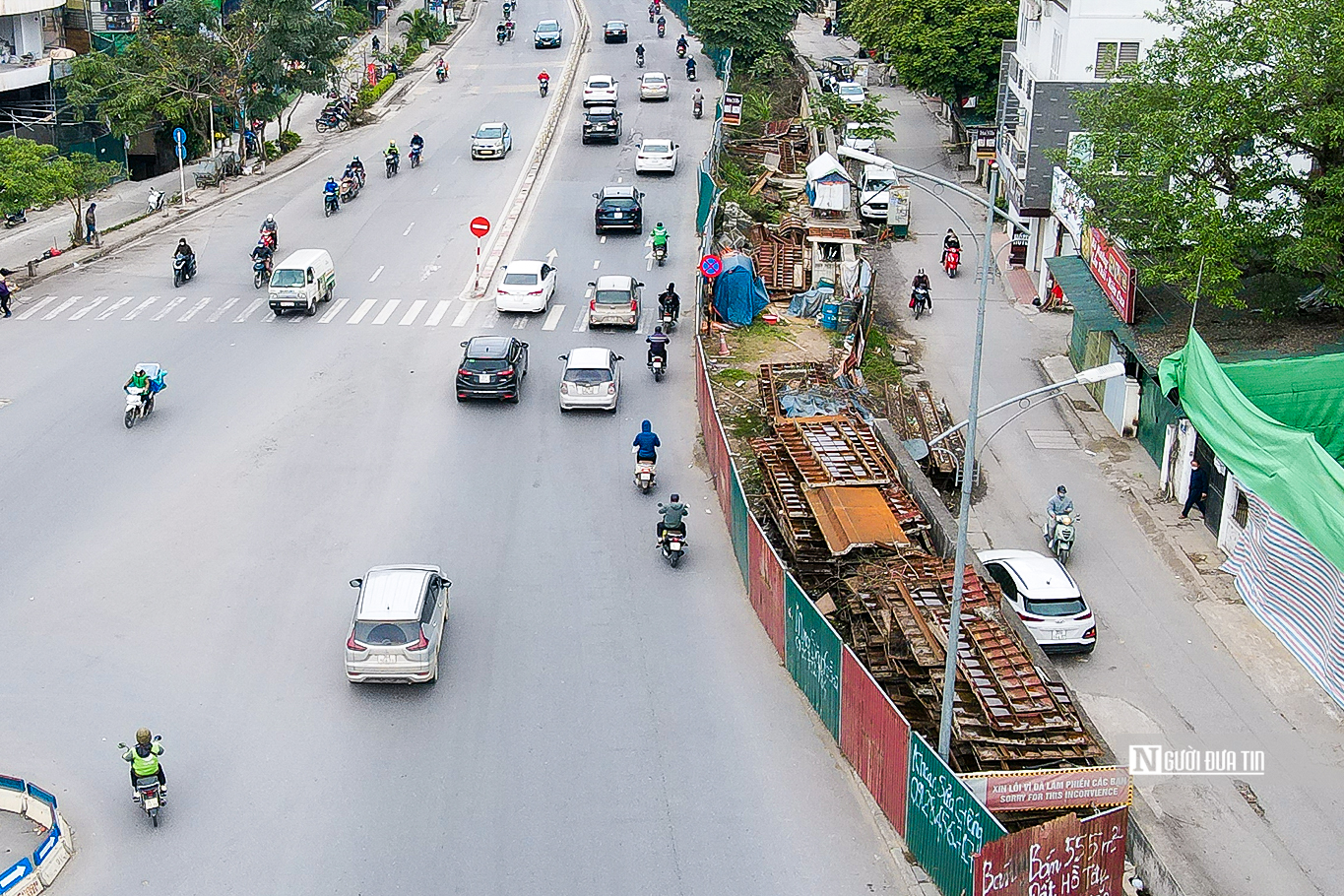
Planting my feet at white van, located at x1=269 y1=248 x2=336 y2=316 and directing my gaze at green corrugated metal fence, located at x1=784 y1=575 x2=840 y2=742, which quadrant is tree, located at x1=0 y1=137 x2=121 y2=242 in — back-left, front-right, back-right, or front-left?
back-right

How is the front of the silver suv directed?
away from the camera

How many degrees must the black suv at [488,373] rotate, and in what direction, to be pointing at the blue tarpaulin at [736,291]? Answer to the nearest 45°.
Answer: approximately 45° to its right

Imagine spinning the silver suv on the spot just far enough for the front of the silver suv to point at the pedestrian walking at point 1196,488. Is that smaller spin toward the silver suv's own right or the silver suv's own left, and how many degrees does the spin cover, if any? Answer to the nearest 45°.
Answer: approximately 90° to the silver suv's own right

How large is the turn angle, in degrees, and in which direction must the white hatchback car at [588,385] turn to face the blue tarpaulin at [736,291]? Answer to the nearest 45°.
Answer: approximately 45° to its right

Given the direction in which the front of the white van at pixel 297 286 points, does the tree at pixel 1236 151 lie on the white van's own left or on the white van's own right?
on the white van's own left

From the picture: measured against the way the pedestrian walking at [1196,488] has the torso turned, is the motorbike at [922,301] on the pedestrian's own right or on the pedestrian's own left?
on the pedestrian's own right

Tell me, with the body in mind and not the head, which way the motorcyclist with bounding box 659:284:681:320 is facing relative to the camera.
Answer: away from the camera

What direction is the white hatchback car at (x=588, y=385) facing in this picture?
away from the camera

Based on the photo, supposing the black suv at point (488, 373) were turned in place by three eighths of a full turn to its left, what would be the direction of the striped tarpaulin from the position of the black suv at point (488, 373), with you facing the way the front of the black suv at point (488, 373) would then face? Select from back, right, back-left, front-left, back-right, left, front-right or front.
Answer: left

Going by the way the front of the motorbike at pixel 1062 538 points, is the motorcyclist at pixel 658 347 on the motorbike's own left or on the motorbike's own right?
on the motorbike's own right

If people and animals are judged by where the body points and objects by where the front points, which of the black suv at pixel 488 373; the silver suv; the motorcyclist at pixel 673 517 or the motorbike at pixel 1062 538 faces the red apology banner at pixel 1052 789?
the motorbike

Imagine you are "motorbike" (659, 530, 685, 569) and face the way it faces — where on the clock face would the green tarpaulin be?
The green tarpaulin is roughly at 3 o'clock from the motorbike.

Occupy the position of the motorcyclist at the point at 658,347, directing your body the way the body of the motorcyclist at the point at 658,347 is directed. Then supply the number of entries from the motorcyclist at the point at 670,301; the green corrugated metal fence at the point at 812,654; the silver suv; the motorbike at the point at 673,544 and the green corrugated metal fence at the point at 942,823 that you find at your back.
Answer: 4

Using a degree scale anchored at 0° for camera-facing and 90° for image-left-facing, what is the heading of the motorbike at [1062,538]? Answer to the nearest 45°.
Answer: approximately 0°
